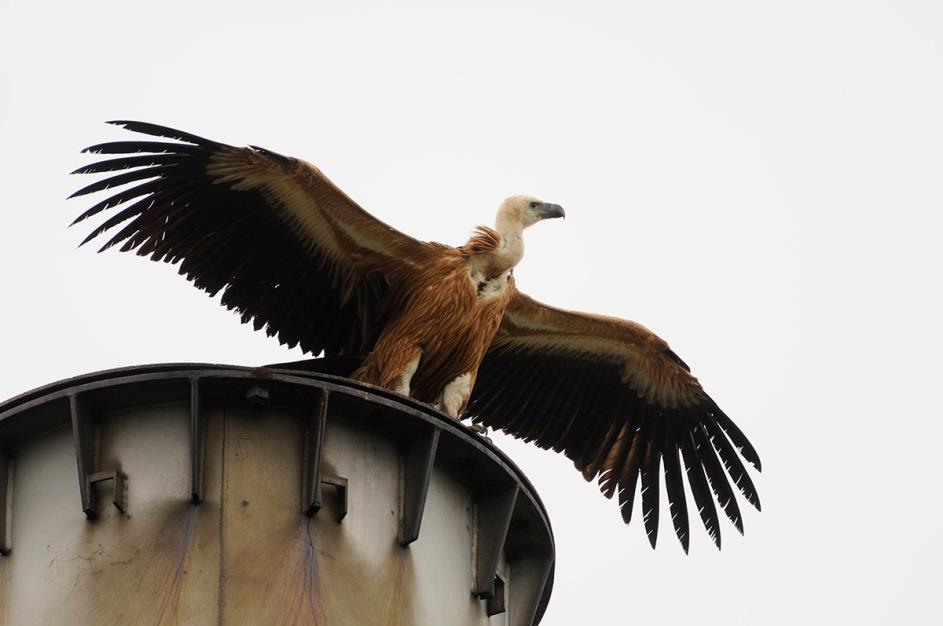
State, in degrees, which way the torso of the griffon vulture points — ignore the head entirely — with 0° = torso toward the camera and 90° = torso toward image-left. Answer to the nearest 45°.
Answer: approximately 315°
